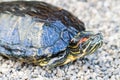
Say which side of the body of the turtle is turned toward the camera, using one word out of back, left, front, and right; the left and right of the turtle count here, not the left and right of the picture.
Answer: right
